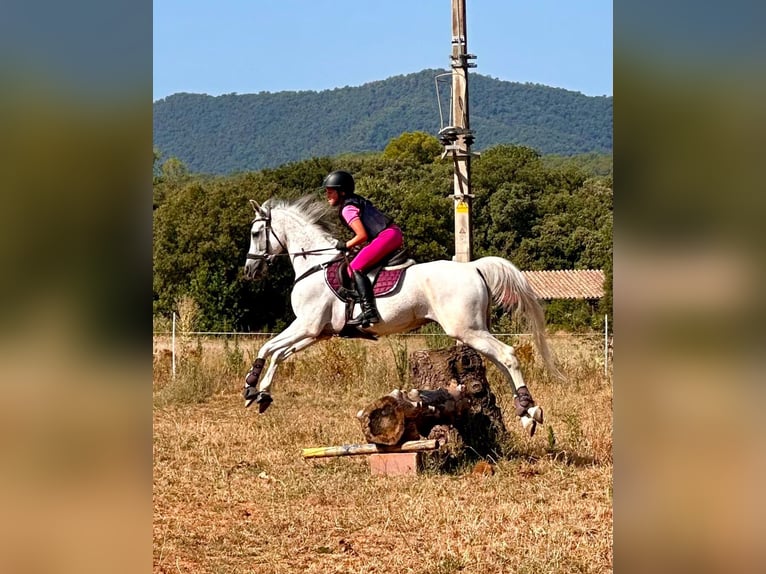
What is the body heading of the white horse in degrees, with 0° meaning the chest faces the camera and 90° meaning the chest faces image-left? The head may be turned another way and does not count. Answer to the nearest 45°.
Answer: approximately 90°

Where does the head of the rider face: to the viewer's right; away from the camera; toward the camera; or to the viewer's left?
to the viewer's left

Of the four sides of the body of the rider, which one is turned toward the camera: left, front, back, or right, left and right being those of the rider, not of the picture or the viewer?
left

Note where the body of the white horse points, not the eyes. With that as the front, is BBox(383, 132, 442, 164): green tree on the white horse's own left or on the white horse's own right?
on the white horse's own right

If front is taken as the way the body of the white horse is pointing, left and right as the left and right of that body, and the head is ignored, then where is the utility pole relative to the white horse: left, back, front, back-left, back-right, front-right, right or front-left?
right

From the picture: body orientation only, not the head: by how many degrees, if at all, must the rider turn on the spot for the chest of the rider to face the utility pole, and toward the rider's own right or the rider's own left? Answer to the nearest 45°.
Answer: approximately 135° to the rider's own right

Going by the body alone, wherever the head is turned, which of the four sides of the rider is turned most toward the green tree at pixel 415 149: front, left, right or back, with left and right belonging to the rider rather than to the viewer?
right
